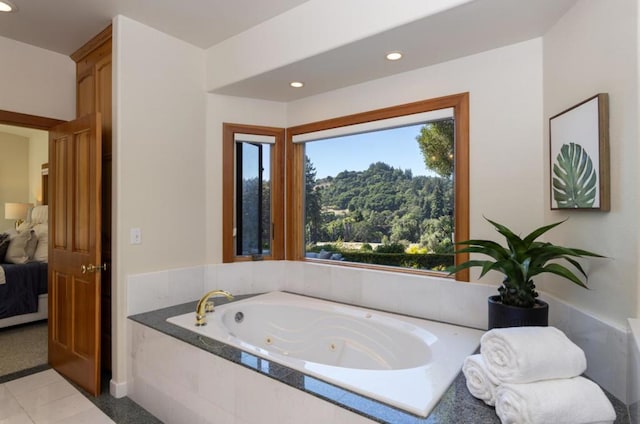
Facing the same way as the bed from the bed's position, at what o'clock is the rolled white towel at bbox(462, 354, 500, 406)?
The rolled white towel is roughly at 10 o'clock from the bed.

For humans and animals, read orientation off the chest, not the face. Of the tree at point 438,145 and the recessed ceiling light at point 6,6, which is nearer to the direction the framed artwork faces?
the recessed ceiling light

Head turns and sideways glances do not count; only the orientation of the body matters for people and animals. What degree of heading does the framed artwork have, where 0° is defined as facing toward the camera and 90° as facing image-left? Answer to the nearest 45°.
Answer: approximately 45°

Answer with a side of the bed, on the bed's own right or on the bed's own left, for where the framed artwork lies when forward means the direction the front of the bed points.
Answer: on the bed's own left

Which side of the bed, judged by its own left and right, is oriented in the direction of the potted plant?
left

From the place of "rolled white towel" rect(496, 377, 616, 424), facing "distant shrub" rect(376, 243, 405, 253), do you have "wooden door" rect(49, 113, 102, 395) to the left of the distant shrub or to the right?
left

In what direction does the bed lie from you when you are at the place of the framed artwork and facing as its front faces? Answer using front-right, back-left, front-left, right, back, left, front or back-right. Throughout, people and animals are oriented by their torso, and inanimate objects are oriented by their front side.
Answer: front-right

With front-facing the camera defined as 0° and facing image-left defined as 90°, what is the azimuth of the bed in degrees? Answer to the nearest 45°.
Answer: approximately 45°

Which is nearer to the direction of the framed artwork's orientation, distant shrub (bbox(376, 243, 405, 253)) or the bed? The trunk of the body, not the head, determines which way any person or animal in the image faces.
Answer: the bed
